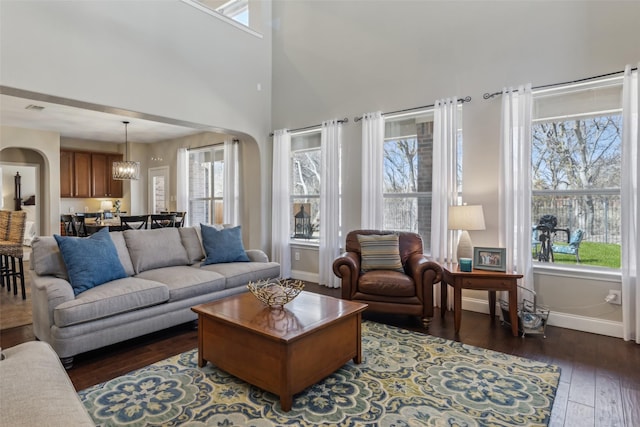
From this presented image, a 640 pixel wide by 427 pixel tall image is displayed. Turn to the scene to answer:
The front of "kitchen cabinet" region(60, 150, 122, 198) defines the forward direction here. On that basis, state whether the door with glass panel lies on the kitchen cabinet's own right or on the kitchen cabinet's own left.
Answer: on the kitchen cabinet's own left

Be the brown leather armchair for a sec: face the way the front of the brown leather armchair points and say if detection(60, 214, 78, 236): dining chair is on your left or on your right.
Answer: on your right

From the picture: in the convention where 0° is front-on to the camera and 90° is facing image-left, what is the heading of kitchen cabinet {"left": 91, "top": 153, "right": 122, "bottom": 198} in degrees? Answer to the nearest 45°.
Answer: approximately 0°

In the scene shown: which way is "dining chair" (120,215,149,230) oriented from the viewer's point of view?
away from the camera

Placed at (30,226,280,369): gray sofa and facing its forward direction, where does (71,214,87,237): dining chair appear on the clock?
The dining chair is roughly at 7 o'clock from the gray sofa.

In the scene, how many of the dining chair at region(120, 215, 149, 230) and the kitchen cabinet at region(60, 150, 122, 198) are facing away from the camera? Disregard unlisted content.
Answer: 1

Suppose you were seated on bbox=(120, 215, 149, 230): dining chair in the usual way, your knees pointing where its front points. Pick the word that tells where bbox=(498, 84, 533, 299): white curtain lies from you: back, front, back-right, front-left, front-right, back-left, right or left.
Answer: back-right

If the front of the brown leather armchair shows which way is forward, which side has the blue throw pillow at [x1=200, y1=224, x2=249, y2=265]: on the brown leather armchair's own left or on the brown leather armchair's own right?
on the brown leather armchair's own right

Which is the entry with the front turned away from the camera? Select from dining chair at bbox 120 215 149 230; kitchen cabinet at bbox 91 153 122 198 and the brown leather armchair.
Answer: the dining chair

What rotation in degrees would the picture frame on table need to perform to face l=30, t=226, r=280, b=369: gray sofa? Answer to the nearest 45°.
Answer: approximately 45° to its right

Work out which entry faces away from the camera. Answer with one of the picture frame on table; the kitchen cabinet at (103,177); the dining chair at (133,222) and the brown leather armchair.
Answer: the dining chair
